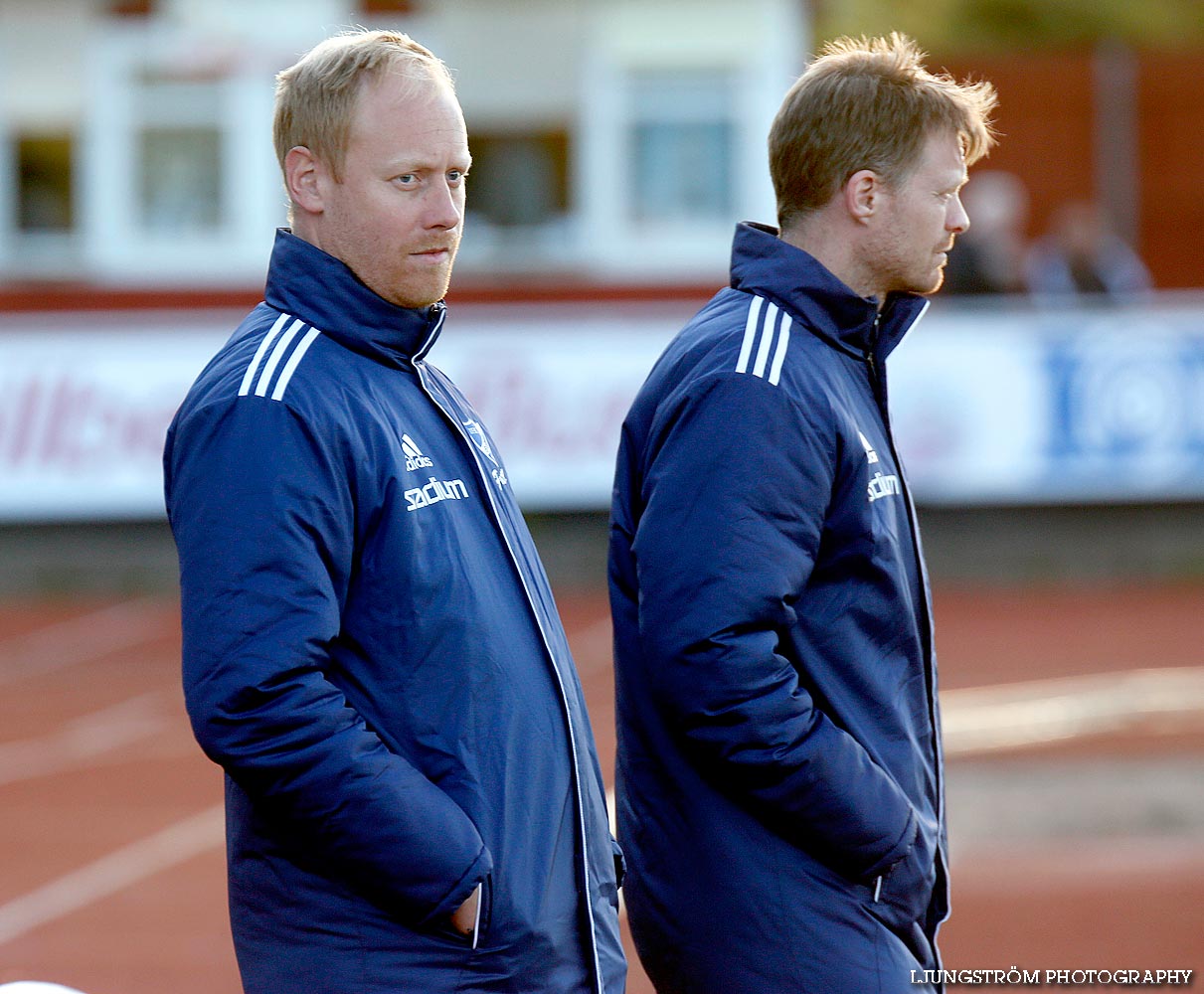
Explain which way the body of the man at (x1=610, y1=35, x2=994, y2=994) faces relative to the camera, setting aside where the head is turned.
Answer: to the viewer's right

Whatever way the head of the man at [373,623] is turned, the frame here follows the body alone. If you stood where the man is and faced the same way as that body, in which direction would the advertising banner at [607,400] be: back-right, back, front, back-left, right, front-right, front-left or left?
back-left

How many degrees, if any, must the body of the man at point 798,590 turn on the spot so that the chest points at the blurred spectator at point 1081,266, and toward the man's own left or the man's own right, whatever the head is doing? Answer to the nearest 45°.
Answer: approximately 90° to the man's own left

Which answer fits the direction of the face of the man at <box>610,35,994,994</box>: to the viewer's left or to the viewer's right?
to the viewer's right

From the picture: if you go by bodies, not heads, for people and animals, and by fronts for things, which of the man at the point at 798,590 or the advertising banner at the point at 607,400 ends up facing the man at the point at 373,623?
the advertising banner
